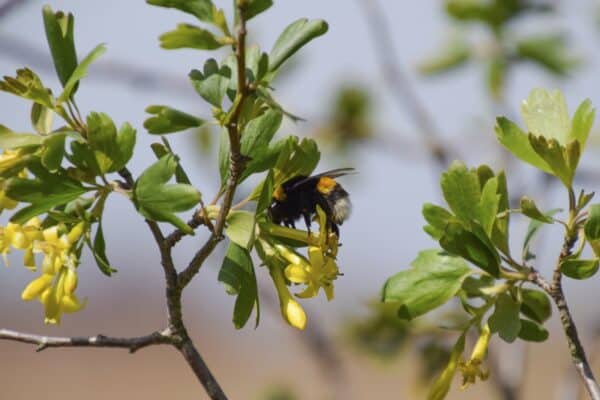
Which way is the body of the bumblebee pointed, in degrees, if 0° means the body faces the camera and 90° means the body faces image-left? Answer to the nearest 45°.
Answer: approximately 90°

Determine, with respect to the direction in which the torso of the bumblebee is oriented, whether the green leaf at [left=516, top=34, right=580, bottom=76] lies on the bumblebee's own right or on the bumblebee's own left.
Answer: on the bumblebee's own right

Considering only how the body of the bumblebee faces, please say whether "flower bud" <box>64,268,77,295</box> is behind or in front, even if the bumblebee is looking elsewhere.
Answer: in front
